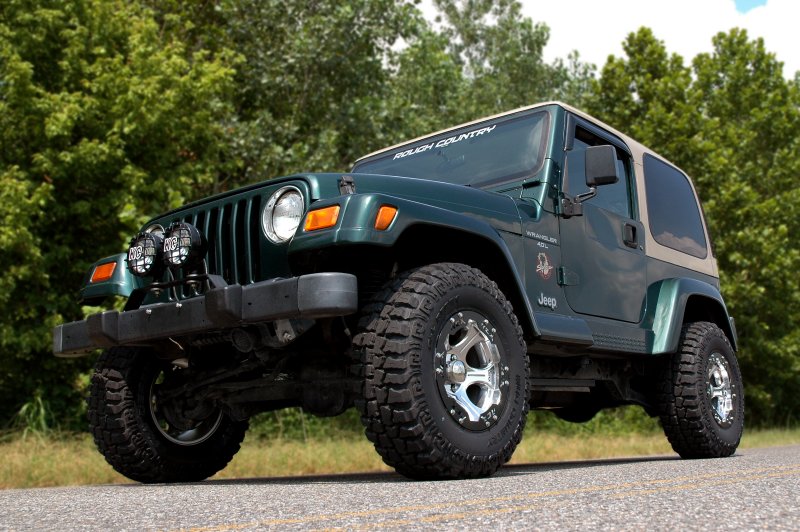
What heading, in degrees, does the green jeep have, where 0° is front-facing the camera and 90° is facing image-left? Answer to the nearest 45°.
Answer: approximately 45°

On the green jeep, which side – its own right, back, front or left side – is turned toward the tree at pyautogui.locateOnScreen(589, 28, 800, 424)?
back

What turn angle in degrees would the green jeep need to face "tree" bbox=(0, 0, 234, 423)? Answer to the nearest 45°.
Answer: approximately 90° to its right
